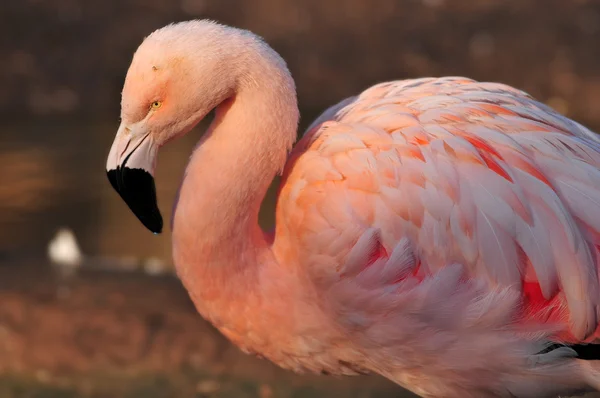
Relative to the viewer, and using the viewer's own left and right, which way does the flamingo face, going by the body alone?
facing to the left of the viewer

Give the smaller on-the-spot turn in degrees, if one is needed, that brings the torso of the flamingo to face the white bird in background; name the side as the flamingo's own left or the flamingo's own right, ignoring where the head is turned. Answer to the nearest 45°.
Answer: approximately 45° to the flamingo's own right
